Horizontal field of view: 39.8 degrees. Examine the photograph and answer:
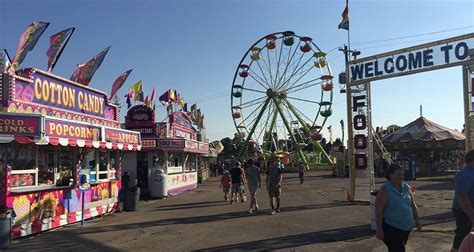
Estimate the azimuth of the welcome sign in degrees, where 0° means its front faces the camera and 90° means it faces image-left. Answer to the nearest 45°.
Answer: approximately 45°

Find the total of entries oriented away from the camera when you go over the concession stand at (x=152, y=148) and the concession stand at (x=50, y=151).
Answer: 0

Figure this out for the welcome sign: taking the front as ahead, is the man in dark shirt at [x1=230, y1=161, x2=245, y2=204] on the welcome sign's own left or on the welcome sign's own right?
on the welcome sign's own right

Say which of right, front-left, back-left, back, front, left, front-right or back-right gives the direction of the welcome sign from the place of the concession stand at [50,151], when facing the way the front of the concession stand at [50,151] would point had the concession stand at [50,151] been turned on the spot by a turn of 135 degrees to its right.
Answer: back

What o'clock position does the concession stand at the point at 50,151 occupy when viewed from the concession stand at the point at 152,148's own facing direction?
the concession stand at the point at 50,151 is roughly at 2 o'clock from the concession stand at the point at 152,148.

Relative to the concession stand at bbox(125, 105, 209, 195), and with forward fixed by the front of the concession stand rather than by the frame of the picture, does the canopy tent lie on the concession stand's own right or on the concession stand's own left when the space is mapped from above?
on the concession stand's own left
